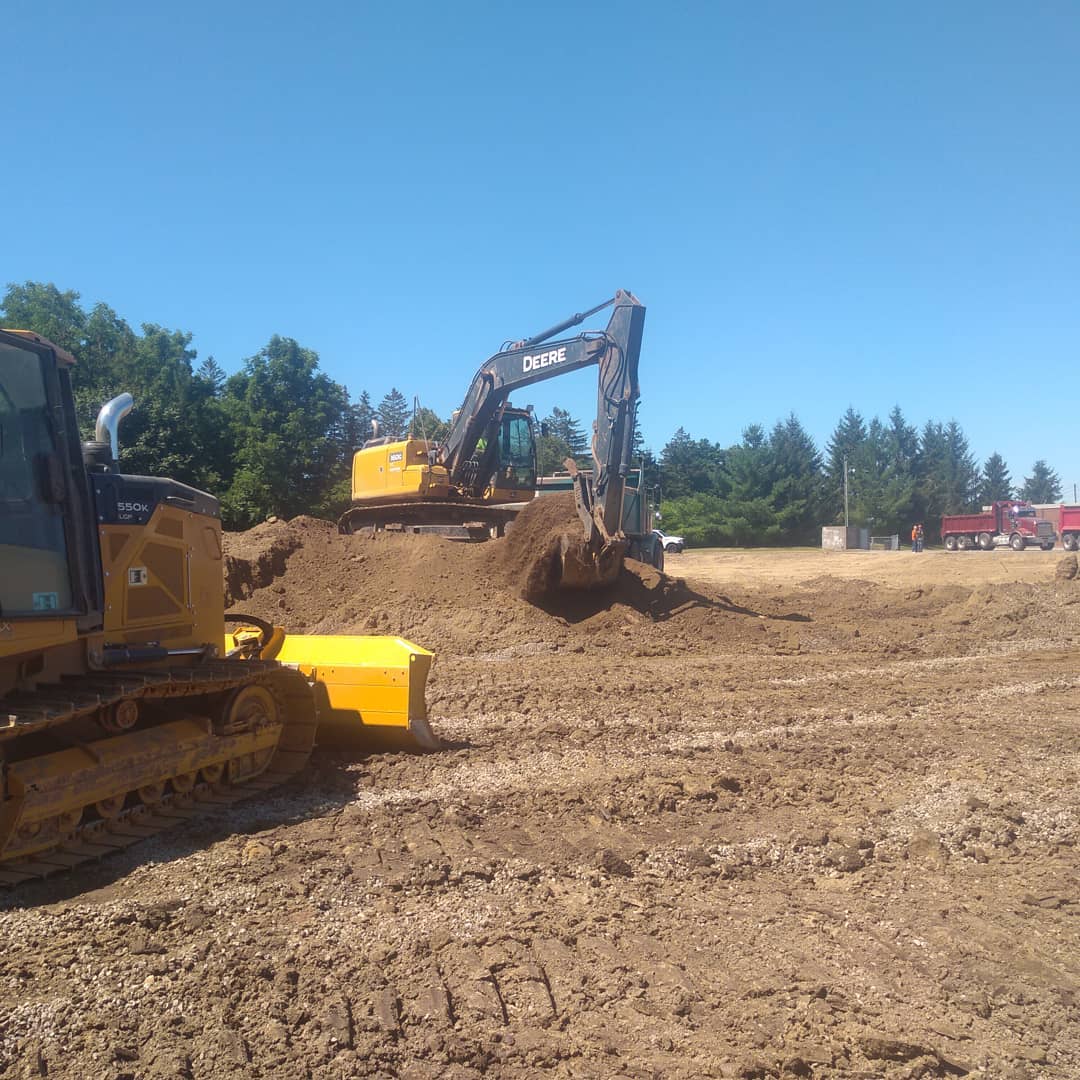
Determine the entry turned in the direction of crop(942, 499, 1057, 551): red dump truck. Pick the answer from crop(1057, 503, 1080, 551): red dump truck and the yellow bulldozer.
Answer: the yellow bulldozer

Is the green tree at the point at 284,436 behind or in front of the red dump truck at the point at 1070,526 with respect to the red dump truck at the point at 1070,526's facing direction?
behind

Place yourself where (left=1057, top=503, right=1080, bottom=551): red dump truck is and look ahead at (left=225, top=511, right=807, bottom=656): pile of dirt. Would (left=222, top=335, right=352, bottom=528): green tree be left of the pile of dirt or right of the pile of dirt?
right

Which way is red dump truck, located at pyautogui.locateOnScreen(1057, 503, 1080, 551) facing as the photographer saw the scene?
facing to the right of the viewer

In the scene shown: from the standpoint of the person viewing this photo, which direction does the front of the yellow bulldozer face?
facing away from the viewer and to the right of the viewer

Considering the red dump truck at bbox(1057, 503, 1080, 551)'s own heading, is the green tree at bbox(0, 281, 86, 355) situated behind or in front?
behind

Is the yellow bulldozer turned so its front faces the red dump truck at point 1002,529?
yes

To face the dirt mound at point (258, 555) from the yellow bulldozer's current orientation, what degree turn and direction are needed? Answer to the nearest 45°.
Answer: approximately 45° to its left

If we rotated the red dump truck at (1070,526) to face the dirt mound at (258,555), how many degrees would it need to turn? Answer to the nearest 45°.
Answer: approximately 90° to its right

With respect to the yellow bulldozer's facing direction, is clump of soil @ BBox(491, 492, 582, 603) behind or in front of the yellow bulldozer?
in front

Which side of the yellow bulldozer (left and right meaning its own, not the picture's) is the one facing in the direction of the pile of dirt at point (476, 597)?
front

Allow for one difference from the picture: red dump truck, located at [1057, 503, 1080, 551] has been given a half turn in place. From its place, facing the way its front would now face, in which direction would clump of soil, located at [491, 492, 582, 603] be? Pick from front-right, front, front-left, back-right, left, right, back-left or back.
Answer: left
